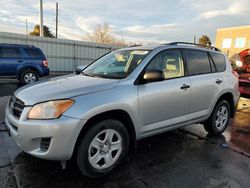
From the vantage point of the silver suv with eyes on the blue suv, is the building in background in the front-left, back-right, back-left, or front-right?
front-right

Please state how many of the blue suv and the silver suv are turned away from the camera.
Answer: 0

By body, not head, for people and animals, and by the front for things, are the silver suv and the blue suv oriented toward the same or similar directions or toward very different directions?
same or similar directions

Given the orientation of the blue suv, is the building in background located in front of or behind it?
behind

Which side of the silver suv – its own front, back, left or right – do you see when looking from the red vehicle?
back

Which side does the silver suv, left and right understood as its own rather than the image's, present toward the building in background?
back

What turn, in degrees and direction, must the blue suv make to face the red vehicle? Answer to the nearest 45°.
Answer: approximately 135° to its left

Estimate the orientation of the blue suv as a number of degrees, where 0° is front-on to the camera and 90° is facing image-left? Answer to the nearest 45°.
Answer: approximately 90°

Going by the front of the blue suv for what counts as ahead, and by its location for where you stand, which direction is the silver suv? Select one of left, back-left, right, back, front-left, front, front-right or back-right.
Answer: left

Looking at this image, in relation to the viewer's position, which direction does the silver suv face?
facing the viewer and to the left of the viewer
